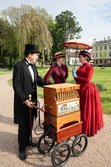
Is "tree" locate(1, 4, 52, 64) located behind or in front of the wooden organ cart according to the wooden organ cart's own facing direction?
behind

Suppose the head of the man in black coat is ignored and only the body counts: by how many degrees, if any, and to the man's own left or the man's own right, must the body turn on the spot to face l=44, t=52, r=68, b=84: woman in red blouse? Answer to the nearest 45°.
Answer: approximately 90° to the man's own left

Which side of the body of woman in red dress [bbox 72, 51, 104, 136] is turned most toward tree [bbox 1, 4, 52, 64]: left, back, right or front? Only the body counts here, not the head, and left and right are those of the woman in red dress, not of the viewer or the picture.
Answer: right

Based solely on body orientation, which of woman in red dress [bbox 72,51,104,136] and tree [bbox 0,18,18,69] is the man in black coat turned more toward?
the woman in red dress

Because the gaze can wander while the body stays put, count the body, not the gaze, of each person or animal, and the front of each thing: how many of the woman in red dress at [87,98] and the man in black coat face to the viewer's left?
1

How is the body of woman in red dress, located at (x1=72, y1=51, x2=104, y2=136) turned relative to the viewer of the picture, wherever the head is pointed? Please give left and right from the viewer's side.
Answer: facing to the left of the viewer

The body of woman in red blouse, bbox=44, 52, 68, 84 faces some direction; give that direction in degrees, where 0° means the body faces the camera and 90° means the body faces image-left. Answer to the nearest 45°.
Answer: approximately 315°
